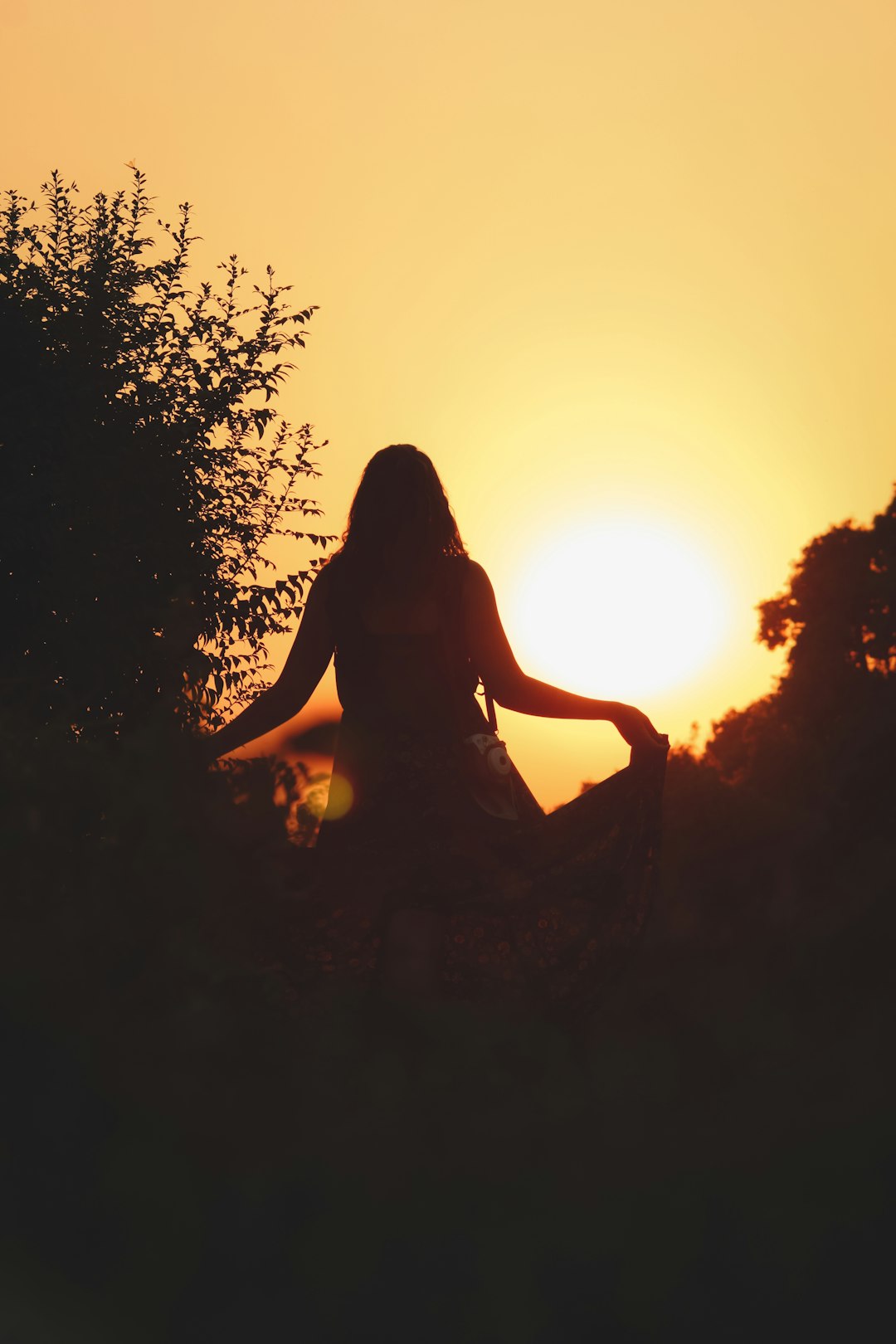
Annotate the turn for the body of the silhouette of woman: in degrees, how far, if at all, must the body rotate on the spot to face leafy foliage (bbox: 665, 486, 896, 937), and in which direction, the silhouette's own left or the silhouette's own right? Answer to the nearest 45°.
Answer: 0° — they already face it

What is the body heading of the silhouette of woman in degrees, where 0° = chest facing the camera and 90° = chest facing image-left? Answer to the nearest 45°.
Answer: approximately 180°
